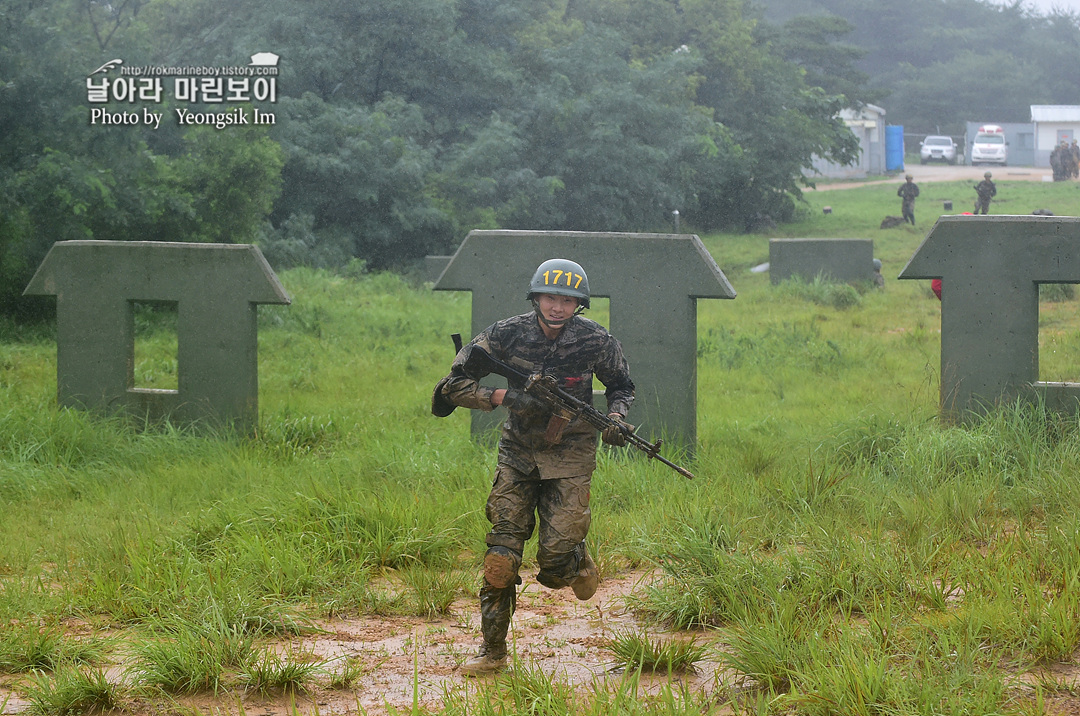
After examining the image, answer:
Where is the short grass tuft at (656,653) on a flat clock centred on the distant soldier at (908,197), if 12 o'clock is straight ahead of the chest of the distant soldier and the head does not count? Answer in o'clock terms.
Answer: The short grass tuft is roughly at 12 o'clock from the distant soldier.

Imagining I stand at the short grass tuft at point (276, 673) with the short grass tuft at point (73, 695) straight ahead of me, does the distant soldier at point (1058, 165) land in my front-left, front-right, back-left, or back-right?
back-right

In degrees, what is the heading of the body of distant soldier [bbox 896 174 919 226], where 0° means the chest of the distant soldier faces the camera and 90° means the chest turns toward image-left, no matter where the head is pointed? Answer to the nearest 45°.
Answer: approximately 0°

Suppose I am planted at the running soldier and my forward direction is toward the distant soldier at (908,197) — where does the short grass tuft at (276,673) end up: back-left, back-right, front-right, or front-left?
back-left

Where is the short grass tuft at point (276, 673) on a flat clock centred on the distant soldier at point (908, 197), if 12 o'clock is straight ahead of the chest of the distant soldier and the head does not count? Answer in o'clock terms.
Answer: The short grass tuft is roughly at 12 o'clock from the distant soldier.

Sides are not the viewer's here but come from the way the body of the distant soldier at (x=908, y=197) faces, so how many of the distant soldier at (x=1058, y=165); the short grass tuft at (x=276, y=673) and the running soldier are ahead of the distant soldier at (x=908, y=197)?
2

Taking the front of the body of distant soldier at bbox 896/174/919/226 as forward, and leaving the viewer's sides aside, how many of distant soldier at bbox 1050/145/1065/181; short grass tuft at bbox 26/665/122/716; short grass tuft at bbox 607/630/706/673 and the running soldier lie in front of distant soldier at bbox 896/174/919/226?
3

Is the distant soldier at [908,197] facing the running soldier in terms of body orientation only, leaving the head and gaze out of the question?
yes

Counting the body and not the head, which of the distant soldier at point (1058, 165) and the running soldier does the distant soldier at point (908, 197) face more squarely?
the running soldier

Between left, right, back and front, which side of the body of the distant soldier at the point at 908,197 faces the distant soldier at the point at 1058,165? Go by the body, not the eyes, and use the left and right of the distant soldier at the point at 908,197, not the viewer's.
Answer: back

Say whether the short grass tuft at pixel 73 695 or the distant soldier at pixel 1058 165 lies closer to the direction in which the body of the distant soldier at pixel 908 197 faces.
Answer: the short grass tuft

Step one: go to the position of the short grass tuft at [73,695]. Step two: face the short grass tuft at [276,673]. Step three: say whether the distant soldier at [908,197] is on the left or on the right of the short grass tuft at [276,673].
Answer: left

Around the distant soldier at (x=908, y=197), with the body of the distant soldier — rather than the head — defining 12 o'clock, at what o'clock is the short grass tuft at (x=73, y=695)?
The short grass tuft is roughly at 12 o'clock from the distant soldier.
